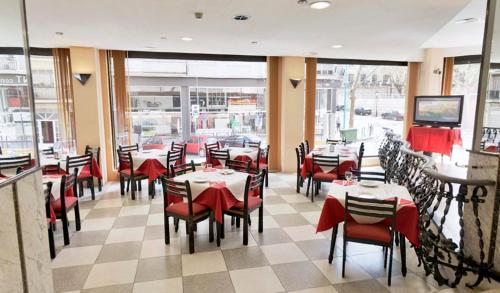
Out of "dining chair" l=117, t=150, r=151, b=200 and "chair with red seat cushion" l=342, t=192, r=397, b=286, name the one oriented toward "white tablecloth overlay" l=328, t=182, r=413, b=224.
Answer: the chair with red seat cushion

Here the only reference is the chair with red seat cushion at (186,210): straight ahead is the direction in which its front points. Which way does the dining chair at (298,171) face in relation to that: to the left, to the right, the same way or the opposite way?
to the right

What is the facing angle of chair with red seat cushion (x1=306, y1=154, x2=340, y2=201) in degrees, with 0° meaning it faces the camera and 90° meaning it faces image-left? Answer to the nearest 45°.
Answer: approximately 180°

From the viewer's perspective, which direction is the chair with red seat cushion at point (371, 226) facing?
away from the camera

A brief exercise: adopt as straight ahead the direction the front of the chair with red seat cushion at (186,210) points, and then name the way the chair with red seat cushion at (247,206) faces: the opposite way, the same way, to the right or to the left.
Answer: to the left

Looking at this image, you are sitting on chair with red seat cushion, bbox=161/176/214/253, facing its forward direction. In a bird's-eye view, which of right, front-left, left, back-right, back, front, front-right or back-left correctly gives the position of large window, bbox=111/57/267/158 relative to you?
front-left

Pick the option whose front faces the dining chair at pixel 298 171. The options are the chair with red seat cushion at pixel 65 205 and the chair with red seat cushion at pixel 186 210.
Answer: the chair with red seat cushion at pixel 186 210

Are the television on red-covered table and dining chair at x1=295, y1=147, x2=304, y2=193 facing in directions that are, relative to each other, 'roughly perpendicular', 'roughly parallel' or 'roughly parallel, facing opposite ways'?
roughly perpendicular

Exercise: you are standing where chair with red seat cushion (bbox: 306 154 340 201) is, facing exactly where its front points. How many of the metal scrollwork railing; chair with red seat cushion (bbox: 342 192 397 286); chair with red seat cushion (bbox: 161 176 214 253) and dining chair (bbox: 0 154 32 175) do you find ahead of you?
0

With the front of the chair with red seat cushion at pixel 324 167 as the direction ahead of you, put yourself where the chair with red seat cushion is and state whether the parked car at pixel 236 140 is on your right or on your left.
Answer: on your left

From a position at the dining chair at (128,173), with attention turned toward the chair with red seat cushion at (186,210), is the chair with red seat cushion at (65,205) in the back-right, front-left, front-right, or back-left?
front-right

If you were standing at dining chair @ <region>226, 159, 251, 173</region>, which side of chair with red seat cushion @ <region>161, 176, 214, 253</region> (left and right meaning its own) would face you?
front

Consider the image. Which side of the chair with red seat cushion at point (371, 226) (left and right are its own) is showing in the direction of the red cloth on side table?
front

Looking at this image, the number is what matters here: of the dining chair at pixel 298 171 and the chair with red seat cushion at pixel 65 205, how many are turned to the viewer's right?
1

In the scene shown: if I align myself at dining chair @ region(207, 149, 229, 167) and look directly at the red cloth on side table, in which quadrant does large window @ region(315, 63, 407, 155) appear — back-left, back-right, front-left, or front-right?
front-left

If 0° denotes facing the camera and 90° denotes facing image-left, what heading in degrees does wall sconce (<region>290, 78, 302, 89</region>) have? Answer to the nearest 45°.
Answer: approximately 0°

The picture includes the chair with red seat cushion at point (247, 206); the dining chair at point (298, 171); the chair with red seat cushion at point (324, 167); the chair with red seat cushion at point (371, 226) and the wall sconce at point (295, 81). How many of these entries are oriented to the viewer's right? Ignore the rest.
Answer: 1

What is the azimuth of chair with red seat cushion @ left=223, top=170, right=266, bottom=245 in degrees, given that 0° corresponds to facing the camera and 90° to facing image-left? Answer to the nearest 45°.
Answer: approximately 135°

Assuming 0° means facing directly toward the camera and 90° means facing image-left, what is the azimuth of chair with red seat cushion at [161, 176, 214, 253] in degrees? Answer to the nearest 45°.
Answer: approximately 225°

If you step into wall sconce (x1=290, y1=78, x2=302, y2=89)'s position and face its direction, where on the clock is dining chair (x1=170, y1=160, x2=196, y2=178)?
The dining chair is roughly at 1 o'clock from the wall sconce.

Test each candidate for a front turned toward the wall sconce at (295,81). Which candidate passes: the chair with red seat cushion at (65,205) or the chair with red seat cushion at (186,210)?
the chair with red seat cushion at (186,210)

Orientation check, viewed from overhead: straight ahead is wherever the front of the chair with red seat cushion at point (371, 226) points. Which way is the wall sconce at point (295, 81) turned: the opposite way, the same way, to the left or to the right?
the opposite way
